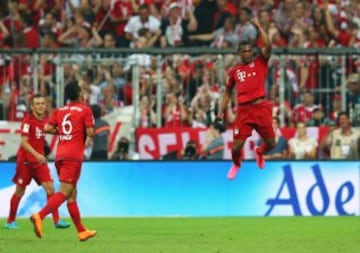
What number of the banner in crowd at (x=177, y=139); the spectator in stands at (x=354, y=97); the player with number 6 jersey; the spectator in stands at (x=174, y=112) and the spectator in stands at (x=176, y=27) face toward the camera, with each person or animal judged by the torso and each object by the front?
4

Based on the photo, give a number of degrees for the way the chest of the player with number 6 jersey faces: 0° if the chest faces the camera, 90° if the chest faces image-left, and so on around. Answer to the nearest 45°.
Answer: approximately 225°

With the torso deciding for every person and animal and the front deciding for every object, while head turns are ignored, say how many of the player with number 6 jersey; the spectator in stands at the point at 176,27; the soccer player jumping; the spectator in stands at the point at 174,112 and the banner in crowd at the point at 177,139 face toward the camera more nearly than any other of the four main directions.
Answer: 4

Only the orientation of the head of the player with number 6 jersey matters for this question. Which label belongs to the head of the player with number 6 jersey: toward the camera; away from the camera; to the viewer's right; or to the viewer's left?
away from the camera

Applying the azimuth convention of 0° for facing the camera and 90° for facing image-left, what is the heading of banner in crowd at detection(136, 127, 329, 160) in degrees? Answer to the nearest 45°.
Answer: approximately 0°
